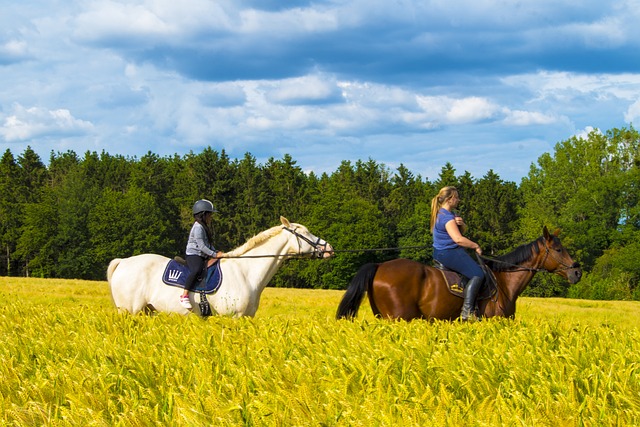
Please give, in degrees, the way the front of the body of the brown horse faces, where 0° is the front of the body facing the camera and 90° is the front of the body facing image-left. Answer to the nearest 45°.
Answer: approximately 270°

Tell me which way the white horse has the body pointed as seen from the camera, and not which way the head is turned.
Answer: to the viewer's right

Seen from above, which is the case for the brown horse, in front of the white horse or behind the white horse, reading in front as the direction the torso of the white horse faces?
in front

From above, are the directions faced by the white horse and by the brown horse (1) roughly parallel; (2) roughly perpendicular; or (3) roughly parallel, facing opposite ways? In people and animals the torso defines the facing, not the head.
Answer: roughly parallel

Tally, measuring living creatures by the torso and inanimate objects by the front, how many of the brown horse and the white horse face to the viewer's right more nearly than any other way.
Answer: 2

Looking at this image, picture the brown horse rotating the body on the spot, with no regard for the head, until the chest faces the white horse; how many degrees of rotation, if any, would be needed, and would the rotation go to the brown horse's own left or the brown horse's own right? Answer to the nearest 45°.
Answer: approximately 180°
